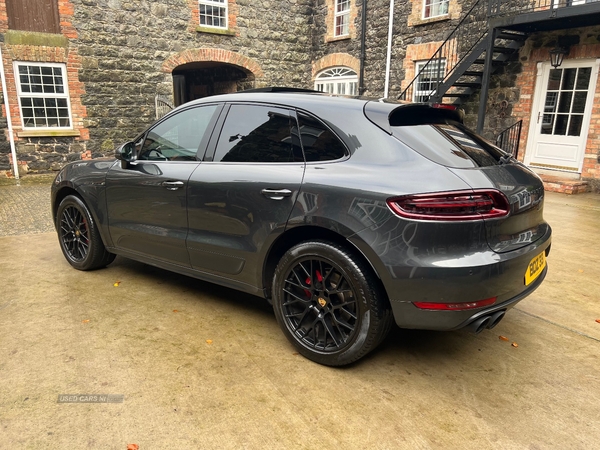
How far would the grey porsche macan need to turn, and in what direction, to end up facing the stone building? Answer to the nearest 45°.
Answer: approximately 45° to its right

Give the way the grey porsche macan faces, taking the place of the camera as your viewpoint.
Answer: facing away from the viewer and to the left of the viewer

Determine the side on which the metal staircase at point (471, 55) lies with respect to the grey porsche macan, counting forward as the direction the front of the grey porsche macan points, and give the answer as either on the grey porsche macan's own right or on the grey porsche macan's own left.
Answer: on the grey porsche macan's own right
